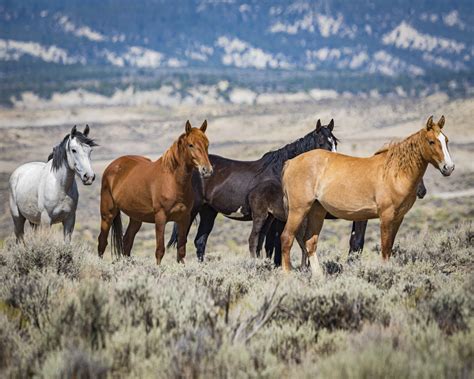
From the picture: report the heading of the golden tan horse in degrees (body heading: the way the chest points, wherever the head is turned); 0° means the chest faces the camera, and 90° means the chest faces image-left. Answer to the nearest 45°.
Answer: approximately 270°

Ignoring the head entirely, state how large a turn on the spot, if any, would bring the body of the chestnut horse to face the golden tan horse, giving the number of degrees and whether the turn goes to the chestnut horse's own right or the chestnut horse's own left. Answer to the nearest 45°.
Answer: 0° — it already faces it

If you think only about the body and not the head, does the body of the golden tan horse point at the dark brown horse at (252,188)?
no

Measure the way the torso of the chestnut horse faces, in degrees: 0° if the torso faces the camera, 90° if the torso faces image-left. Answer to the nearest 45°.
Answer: approximately 315°

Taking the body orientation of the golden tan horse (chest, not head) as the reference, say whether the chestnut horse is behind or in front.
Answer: behind

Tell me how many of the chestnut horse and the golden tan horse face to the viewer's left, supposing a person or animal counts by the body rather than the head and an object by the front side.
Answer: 0
